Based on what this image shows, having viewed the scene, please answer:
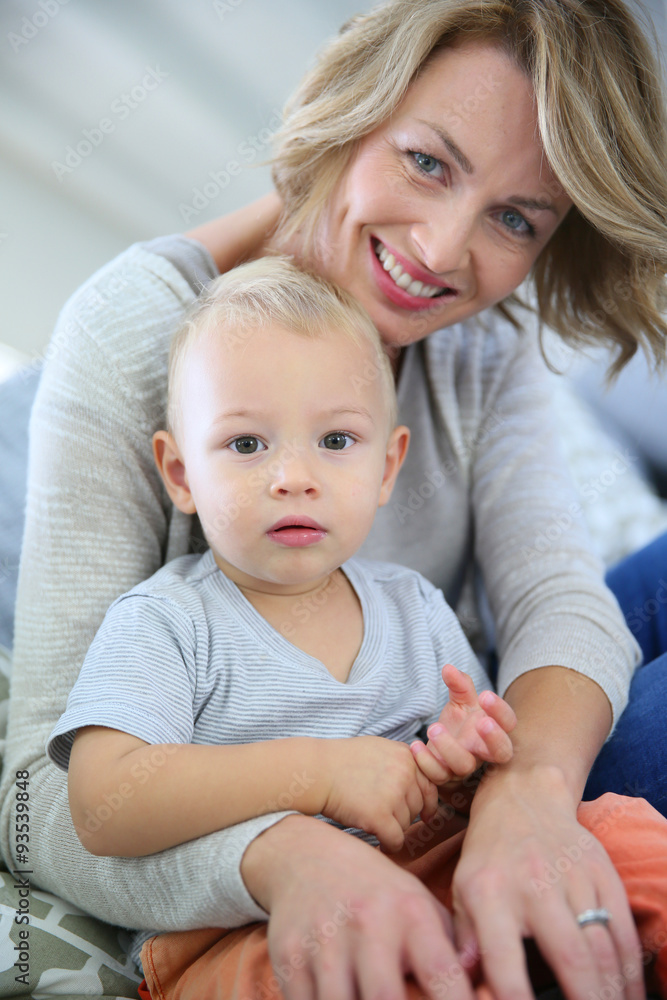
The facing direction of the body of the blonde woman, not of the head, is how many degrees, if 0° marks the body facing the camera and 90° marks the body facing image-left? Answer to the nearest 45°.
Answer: approximately 0°
